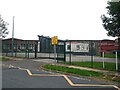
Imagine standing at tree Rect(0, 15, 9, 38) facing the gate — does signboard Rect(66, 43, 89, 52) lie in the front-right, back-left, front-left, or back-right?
front-right

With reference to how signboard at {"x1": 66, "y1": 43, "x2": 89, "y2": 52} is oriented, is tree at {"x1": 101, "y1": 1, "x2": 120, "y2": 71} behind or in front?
in front

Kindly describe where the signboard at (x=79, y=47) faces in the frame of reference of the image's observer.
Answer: facing the viewer

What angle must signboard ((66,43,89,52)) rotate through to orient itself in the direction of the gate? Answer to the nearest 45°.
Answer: approximately 135° to its right
